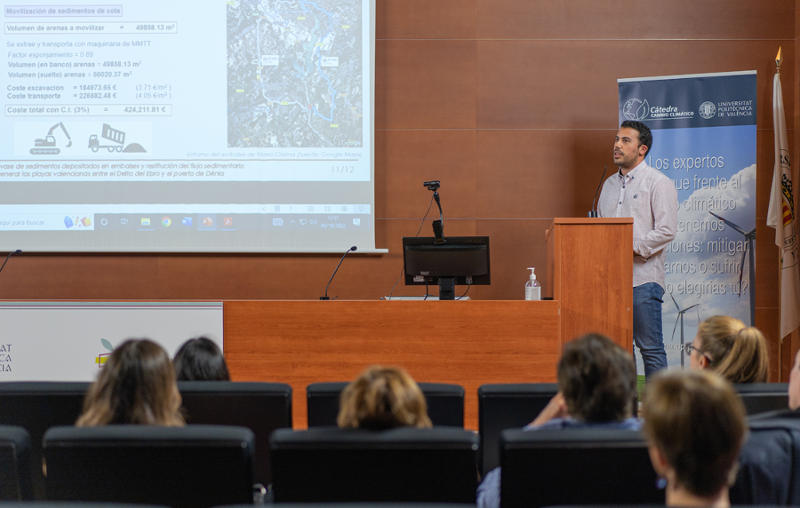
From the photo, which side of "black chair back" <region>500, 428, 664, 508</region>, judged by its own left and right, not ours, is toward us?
back

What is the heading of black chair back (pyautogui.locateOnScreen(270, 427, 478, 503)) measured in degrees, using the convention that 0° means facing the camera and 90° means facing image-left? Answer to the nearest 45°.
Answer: approximately 180°

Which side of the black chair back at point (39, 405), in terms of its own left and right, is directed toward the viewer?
back

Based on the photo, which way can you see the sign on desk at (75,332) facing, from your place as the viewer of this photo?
facing the viewer

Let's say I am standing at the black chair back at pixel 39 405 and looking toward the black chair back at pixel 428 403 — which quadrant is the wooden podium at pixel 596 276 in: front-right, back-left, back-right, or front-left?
front-left

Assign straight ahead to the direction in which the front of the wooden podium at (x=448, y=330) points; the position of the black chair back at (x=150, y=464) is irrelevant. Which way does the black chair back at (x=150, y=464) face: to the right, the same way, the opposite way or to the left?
the opposite way

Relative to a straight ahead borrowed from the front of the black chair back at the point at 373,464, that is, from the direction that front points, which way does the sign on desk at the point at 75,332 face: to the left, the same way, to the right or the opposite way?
the opposite way

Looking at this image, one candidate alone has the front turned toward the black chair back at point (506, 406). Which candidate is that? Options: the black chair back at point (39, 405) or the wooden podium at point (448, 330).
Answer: the wooden podium

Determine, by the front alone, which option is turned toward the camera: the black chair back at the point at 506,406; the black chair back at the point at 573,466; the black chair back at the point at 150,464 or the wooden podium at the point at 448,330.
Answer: the wooden podium

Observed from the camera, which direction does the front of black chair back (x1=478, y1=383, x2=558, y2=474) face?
facing away from the viewer

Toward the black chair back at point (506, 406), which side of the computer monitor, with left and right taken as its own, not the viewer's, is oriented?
back

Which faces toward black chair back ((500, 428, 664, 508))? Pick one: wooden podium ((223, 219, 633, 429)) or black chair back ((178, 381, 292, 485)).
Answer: the wooden podium

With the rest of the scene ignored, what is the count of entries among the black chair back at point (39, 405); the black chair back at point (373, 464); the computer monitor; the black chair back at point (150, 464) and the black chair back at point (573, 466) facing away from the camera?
5

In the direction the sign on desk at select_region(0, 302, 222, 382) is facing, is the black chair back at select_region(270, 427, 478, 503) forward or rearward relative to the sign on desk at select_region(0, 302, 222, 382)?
forward

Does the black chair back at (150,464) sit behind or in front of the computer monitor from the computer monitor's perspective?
behind

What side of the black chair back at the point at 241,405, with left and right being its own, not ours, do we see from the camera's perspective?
back

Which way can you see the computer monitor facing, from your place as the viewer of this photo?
facing away from the viewer

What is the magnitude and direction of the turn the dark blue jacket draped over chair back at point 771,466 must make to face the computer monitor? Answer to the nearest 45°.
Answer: approximately 45° to its left

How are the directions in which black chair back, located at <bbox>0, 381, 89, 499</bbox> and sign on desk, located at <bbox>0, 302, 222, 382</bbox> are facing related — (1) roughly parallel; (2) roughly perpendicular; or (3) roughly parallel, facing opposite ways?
roughly parallel, facing opposite ways

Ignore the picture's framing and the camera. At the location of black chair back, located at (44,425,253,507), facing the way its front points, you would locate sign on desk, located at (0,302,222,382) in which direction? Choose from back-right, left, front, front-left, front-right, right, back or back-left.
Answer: front

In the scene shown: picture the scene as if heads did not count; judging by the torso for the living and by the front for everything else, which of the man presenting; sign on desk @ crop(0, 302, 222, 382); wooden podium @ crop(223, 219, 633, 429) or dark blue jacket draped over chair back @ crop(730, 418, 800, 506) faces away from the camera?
the dark blue jacket draped over chair back

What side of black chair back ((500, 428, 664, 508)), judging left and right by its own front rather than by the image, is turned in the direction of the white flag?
front
